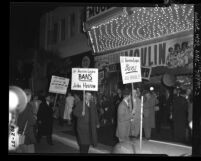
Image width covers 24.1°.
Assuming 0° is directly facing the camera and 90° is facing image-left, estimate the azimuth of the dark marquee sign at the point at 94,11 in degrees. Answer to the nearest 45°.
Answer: approximately 45°

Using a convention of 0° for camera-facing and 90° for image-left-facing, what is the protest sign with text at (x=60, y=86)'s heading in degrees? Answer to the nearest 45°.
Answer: approximately 0°
